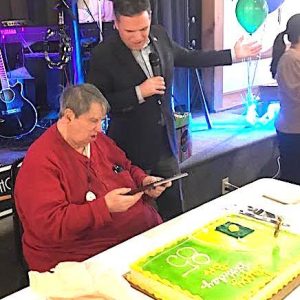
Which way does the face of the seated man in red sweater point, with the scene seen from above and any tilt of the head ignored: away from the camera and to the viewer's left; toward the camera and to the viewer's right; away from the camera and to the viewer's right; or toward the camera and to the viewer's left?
toward the camera and to the viewer's right

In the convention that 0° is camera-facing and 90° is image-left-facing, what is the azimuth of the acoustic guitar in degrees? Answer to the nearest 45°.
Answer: approximately 0°

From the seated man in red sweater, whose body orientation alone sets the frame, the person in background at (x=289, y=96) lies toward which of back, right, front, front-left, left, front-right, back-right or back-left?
left

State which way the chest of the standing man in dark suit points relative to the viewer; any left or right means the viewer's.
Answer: facing the viewer and to the right of the viewer

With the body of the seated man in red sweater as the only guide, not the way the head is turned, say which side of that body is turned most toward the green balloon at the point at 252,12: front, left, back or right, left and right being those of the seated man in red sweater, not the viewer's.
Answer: left

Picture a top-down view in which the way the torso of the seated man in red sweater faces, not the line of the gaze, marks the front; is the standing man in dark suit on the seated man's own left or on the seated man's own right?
on the seated man's own left

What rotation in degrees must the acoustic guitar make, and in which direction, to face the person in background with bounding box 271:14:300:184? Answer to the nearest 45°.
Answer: approximately 45° to its left

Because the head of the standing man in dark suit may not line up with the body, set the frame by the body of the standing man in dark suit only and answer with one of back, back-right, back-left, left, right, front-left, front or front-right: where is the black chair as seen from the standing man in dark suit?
right

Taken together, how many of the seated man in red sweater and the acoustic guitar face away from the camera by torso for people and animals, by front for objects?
0
